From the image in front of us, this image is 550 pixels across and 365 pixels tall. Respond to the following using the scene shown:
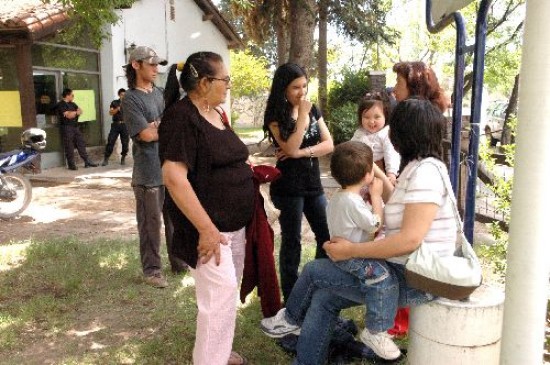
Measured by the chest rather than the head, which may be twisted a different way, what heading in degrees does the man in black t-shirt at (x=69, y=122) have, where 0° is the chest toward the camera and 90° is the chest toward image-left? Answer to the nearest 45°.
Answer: approximately 315°

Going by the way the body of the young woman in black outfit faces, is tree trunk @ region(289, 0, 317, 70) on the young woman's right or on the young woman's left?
on the young woman's left

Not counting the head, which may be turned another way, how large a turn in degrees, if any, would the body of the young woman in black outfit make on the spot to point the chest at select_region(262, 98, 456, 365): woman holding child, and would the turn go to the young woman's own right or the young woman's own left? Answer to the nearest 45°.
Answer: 0° — they already face them

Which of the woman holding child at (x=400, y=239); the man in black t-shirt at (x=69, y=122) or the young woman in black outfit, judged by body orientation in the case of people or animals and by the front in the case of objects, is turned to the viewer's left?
the woman holding child

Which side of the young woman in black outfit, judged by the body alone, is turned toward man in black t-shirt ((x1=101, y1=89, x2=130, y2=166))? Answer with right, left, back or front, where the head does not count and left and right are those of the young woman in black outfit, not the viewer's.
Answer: back

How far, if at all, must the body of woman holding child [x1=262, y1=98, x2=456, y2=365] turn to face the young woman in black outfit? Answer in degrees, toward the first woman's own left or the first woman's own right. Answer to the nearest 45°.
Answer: approximately 45° to the first woman's own right

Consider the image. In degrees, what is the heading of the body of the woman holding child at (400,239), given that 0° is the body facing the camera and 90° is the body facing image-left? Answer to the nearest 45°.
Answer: approximately 90°

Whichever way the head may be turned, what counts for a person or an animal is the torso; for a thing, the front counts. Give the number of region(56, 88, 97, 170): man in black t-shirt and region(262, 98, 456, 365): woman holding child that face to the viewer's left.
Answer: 1
